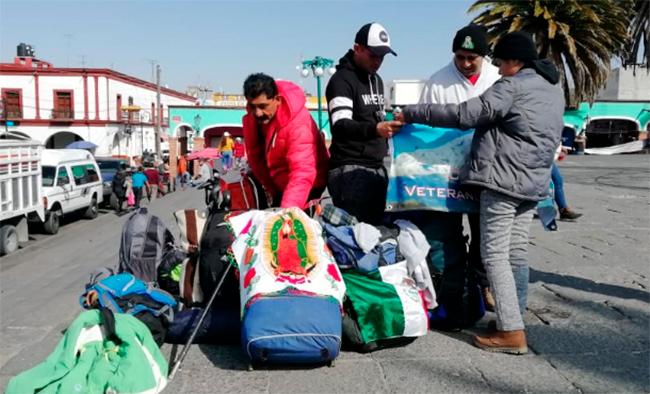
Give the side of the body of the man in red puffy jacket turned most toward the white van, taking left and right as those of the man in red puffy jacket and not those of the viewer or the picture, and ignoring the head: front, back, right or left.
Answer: right

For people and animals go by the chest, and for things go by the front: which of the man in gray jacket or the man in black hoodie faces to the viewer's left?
the man in gray jacket

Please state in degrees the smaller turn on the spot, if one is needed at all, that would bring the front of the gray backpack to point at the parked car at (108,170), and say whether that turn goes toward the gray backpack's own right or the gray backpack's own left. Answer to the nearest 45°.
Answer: approximately 135° to the gray backpack's own right

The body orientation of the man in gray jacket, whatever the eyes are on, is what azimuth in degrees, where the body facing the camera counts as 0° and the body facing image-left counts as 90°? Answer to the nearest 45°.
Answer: approximately 90°

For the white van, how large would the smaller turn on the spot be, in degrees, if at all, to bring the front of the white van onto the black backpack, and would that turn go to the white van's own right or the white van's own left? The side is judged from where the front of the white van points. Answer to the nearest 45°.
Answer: approximately 45° to the white van's own left

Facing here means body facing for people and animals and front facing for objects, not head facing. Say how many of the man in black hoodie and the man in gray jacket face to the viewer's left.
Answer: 1
